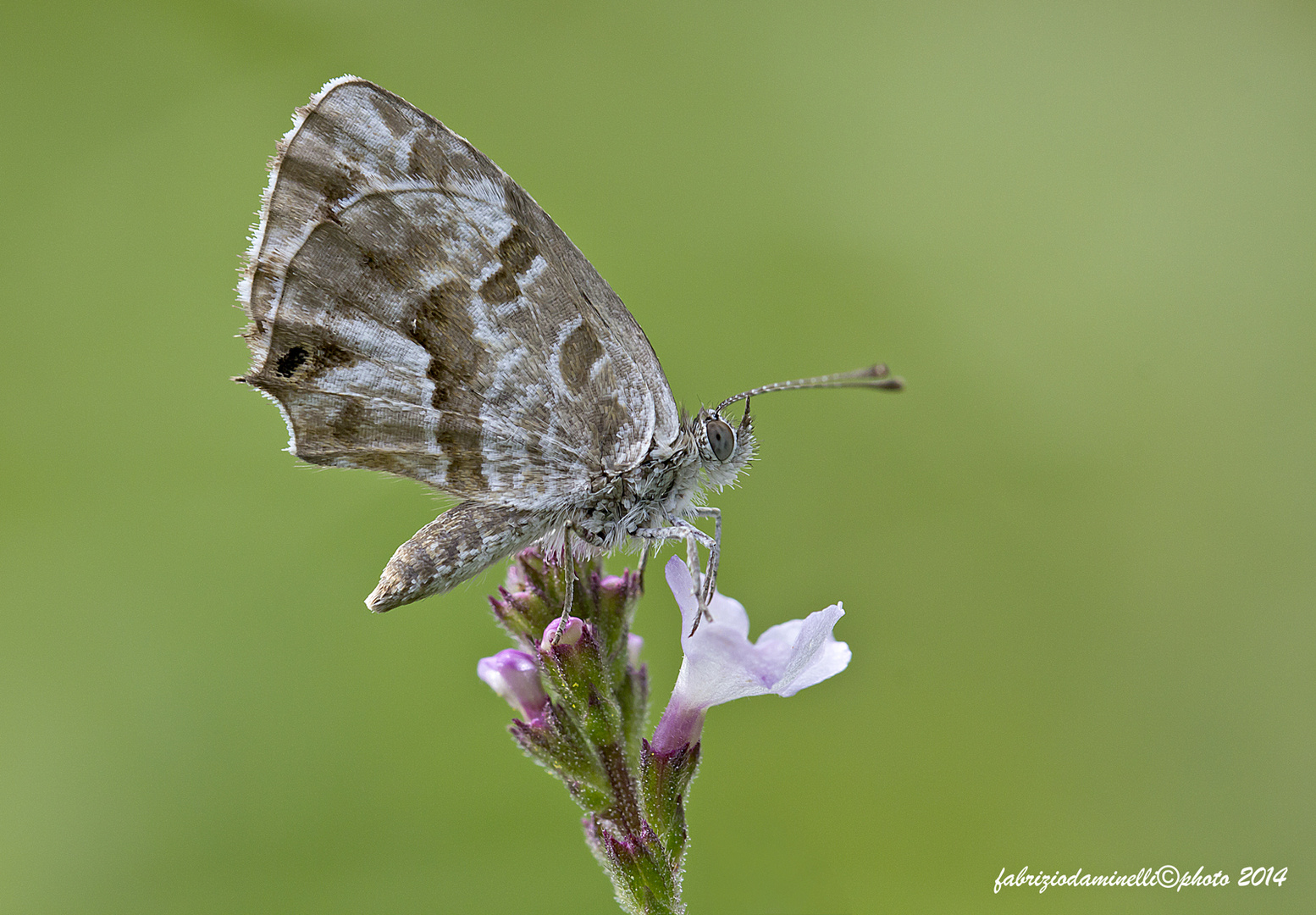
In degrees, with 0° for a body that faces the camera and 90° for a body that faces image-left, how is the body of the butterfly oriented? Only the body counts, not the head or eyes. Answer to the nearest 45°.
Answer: approximately 270°
